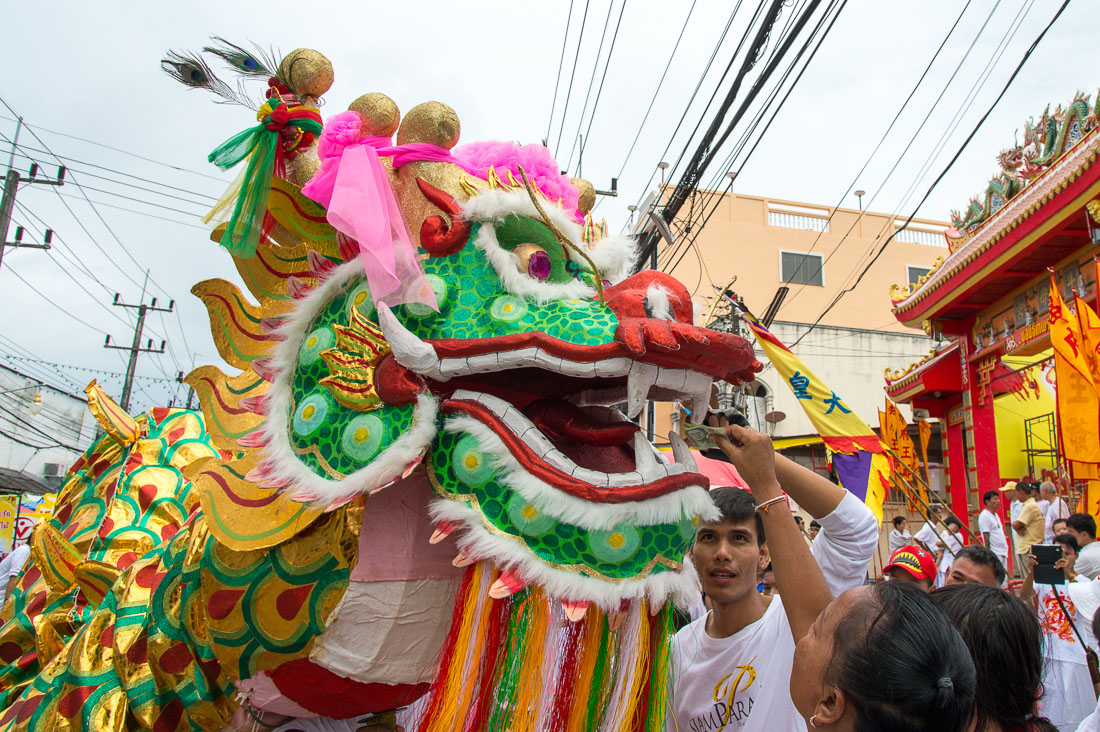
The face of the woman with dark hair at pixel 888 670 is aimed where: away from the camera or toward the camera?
away from the camera

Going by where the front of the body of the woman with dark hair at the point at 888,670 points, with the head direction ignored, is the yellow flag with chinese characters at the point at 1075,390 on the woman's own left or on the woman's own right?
on the woman's own right

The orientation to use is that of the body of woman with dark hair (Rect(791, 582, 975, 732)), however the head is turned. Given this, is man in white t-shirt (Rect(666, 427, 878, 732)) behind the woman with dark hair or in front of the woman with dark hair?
in front

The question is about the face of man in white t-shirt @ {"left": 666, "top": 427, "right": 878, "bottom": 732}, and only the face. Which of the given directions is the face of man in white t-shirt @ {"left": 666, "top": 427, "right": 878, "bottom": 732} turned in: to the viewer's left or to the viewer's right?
to the viewer's left

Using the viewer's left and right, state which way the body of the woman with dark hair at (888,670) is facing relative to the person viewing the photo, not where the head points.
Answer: facing away from the viewer and to the left of the viewer

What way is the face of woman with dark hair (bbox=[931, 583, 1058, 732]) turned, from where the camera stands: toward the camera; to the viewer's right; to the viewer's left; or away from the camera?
away from the camera

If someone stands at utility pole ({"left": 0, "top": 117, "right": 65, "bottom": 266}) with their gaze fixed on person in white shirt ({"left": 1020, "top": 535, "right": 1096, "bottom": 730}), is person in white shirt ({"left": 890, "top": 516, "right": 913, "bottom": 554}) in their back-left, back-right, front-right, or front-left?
front-left
